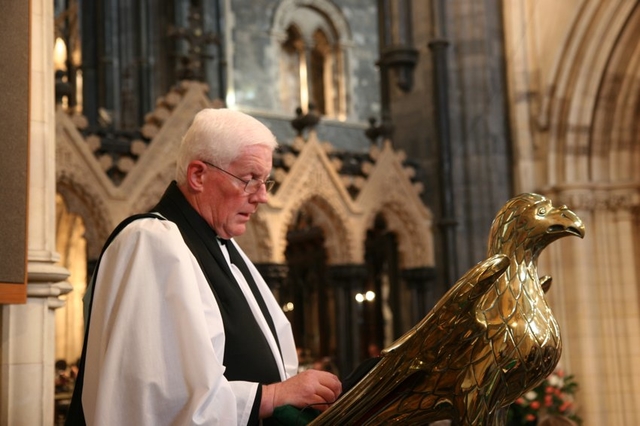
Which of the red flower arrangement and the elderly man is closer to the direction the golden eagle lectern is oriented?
the red flower arrangement

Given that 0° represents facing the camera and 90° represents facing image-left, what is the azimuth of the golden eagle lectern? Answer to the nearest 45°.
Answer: approximately 270°

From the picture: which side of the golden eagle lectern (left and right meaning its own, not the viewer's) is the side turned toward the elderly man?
back

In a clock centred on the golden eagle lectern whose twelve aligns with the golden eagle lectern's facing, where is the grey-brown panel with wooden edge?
The grey-brown panel with wooden edge is roughly at 7 o'clock from the golden eagle lectern.

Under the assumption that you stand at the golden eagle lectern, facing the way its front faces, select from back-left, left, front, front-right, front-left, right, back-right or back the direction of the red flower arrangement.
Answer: left
